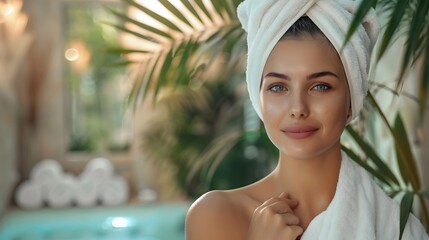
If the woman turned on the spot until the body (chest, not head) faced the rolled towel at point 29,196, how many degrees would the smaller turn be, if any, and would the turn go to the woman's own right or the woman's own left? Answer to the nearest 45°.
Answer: approximately 135° to the woman's own right

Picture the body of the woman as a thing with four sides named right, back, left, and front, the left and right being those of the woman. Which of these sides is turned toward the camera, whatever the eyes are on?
front

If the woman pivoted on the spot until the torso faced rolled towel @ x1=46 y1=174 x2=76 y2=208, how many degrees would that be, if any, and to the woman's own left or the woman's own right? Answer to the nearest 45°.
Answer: approximately 135° to the woman's own right

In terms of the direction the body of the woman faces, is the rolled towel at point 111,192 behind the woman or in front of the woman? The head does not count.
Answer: behind
